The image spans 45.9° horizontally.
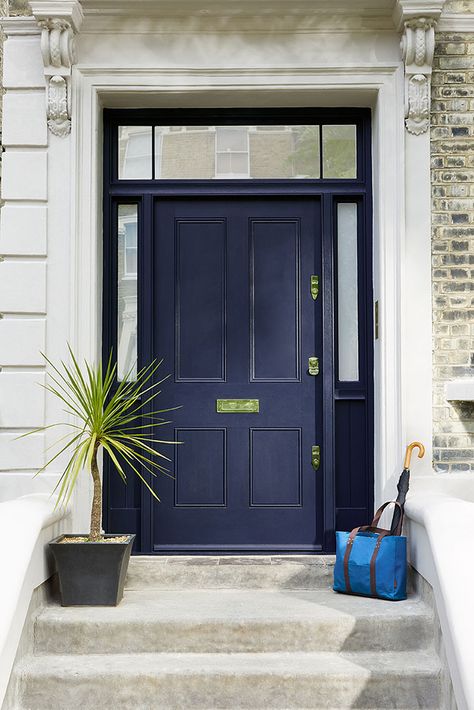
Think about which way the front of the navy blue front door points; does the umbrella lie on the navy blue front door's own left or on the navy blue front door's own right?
on the navy blue front door's own left

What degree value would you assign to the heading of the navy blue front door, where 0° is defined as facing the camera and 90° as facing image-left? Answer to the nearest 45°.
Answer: approximately 0°
